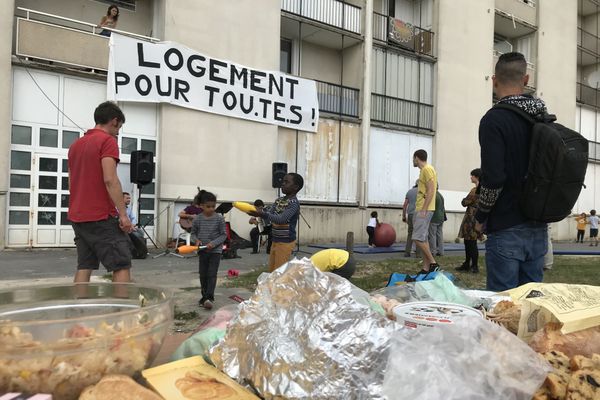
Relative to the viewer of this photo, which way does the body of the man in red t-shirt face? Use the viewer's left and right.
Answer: facing away from the viewer and to the right of the viewer

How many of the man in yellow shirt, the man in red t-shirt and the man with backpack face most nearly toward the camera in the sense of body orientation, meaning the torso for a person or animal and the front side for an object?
0

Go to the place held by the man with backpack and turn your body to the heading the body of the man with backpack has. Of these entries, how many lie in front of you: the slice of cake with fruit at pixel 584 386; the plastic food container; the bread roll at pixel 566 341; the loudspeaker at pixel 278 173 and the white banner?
2

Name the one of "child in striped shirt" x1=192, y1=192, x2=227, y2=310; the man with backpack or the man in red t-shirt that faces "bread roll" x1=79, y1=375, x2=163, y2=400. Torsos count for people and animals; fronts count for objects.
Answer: the child in striped shirt

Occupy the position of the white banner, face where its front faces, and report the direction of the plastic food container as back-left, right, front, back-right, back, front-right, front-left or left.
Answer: front-right

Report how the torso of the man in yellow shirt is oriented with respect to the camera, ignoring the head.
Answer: to the viewer's left

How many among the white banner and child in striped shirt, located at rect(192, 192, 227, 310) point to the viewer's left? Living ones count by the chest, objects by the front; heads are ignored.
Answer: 0

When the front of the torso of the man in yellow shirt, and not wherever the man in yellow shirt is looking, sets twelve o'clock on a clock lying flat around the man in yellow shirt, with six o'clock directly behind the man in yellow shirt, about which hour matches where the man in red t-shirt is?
The man in red t-shirt is roughly at 10 o'clock from the man in yellow shirt.

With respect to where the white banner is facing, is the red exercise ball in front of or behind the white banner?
in front

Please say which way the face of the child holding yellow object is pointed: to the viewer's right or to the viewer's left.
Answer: to the viewer's left

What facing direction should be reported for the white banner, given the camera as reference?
facing the viewer and to the right of the viewer

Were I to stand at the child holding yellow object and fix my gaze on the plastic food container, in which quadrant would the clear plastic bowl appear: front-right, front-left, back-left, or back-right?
front-right

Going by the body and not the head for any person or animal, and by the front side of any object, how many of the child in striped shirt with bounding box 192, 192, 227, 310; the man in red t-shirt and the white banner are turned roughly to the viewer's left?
0

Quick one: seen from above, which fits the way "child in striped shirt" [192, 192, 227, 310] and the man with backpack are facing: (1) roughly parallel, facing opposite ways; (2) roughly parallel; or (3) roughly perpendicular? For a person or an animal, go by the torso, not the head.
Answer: roughly parallel, facing opposite ways

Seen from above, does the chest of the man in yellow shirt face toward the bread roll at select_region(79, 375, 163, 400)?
no

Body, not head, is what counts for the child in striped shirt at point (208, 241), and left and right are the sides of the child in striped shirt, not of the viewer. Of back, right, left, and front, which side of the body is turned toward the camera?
front

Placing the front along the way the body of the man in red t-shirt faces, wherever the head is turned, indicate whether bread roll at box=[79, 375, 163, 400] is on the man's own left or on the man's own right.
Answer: on the man's own right

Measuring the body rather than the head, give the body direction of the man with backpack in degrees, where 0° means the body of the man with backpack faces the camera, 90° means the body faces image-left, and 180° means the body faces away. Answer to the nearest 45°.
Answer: approximately 135°
